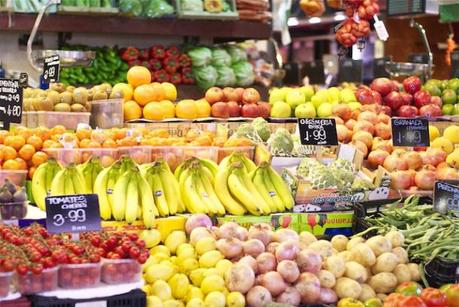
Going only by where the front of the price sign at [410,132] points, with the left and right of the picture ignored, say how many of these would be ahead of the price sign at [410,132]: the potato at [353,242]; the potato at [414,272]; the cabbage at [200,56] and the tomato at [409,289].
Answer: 3

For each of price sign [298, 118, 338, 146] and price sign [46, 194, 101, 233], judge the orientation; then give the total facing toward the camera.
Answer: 2

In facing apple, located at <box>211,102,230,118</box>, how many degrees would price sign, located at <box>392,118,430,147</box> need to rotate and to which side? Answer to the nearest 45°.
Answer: approximately 90° to its right

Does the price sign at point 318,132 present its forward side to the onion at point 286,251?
yes

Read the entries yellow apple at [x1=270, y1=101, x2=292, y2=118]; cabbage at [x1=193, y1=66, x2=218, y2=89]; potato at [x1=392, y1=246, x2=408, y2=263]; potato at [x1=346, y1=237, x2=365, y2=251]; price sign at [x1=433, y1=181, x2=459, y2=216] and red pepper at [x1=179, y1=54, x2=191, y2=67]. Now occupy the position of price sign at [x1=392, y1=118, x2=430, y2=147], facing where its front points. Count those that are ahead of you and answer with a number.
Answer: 3

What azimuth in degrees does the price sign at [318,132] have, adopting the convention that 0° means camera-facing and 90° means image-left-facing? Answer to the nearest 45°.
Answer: approximately 0°

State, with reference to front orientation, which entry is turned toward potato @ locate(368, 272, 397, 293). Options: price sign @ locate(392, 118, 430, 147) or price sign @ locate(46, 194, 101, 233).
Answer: price sign @ locate(392, 118, 430, 147)

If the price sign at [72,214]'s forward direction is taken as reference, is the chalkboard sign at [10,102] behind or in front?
behind

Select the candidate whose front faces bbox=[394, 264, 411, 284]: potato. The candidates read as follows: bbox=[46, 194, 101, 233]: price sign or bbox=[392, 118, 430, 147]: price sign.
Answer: bbox=[392, 118, 430, 147]: price sign
